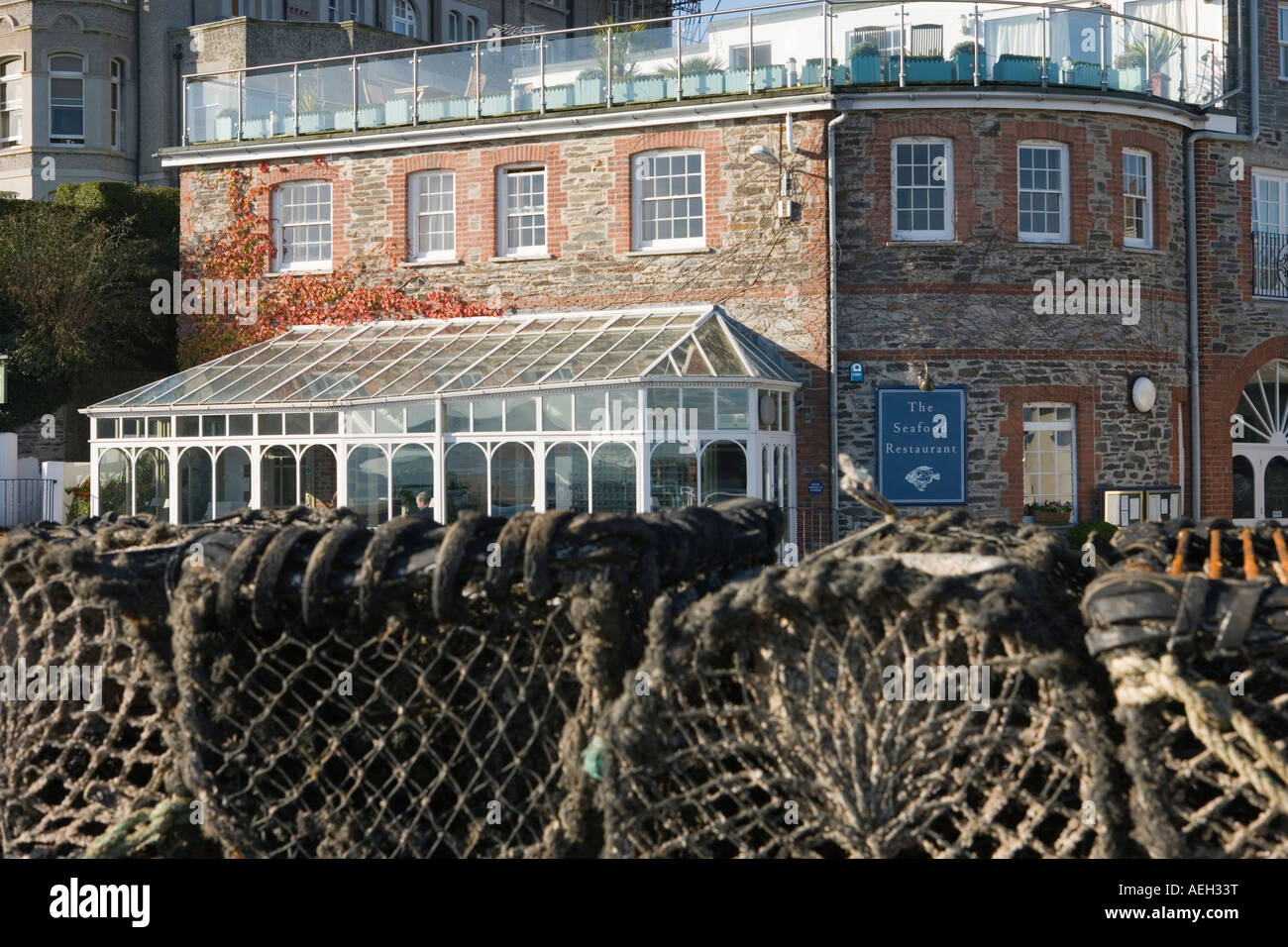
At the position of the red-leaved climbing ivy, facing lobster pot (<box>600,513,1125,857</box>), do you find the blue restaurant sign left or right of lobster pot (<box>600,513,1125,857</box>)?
left

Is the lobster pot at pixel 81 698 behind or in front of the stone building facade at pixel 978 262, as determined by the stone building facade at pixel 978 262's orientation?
in front

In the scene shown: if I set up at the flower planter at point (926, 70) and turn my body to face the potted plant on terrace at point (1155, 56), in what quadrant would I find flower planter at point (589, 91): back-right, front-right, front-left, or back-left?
back-left

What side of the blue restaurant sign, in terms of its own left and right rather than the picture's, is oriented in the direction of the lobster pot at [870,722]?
front

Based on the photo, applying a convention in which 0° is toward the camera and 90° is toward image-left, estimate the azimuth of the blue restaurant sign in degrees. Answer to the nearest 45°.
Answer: approximately 0°

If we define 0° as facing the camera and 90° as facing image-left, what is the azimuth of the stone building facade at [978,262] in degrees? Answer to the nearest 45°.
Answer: approximately 0°

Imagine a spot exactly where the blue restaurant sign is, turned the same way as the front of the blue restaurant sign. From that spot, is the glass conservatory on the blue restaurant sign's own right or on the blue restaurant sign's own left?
on the blue restaurant sign's own right
